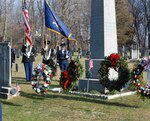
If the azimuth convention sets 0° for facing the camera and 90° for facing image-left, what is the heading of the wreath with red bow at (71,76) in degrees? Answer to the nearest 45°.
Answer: approximately 45°

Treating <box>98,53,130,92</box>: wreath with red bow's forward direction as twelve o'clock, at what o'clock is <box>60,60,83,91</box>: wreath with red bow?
<box>60,60,83,91</box>: wreath with red bow is roughly at 3 o'clock from <box>98,53,130,92</box>: wreath with red bow.

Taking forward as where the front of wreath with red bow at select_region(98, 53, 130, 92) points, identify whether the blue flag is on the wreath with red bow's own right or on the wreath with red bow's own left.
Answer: on the wreath with red bow's own right

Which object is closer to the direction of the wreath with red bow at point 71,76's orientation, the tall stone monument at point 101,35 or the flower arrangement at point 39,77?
the flower arrangement

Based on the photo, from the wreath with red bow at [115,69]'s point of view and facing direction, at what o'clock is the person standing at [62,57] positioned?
The person standing is roughly at 5 o'clock from the wreath with red bow.

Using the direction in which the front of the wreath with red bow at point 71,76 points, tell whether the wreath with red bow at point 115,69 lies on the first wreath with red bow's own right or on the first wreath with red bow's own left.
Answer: on the first wreath with red bow's own left

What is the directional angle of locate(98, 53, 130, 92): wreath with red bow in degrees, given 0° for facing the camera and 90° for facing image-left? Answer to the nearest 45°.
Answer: approximately 0°

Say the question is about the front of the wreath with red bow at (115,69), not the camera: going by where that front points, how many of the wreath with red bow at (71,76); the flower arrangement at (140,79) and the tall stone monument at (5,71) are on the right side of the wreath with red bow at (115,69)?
2
